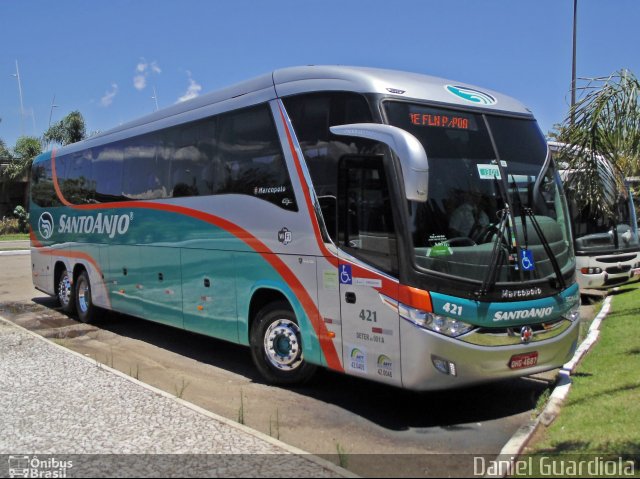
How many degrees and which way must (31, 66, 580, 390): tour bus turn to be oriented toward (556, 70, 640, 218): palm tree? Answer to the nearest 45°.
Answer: approximately 45° to its left

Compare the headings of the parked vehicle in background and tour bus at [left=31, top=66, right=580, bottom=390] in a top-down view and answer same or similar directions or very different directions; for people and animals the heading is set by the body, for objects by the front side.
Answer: same or similar directions

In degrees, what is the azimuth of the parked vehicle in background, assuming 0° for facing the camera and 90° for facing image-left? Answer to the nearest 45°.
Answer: approximately 315°

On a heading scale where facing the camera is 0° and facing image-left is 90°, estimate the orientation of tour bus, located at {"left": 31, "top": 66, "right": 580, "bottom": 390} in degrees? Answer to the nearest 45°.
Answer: approximately 315°

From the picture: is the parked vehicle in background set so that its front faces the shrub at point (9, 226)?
no

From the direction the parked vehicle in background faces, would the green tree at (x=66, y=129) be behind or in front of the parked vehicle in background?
behind

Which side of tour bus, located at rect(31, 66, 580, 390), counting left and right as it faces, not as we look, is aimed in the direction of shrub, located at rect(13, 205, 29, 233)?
back

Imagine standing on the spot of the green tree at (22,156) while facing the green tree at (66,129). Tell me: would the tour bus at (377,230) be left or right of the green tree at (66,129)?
right

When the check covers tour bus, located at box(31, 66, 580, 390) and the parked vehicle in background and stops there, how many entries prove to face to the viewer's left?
0

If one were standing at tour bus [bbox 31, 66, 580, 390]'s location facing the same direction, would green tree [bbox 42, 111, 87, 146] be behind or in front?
behind

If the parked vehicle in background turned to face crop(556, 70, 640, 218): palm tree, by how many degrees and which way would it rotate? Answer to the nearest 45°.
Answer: approximately 45° to its right
